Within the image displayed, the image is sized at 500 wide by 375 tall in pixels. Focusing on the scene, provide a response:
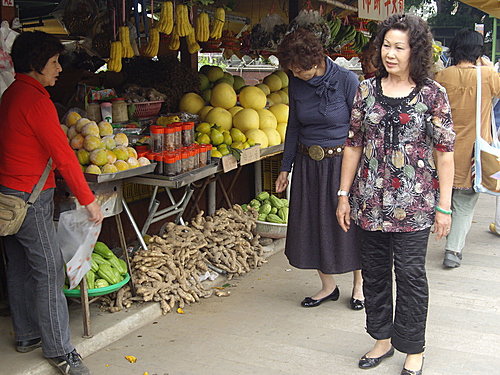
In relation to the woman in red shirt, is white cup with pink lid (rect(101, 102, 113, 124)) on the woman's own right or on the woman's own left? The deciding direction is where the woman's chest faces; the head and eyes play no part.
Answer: on the woman's own left

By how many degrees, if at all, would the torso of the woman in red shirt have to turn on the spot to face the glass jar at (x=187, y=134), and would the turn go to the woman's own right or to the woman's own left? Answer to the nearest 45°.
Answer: approximately 45° to the woman's own left

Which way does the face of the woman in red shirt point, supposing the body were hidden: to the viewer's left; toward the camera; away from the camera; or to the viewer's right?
to the viewer's right

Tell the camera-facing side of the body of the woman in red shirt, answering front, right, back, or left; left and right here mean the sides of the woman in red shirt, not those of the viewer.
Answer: right

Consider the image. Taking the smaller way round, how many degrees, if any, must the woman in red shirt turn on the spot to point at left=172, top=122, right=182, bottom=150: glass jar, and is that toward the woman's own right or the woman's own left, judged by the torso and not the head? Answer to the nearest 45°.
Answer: approximately 45° to the woman's own left

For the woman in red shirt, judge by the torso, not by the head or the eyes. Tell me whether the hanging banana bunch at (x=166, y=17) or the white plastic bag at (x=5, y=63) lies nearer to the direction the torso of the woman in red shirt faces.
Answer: the hanging banana bunch
